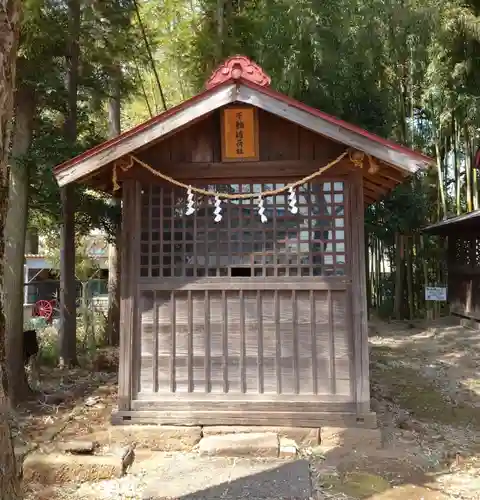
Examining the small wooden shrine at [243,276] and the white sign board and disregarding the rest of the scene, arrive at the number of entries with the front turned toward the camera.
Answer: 2

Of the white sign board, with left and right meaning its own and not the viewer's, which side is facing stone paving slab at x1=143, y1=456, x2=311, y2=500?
front

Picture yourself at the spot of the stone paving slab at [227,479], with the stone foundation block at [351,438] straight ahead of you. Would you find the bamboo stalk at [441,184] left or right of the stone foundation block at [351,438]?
left

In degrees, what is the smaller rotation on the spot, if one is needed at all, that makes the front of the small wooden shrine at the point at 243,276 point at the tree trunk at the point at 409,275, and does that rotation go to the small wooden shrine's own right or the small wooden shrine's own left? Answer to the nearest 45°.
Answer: approximately 135° to the small wooden shrine's own left

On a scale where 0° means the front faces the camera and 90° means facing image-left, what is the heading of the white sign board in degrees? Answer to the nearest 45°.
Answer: approximately 0°

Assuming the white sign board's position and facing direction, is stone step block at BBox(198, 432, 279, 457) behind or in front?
in front

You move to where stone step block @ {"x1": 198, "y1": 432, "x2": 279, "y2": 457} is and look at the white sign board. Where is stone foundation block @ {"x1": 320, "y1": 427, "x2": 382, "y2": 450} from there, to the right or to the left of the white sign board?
right

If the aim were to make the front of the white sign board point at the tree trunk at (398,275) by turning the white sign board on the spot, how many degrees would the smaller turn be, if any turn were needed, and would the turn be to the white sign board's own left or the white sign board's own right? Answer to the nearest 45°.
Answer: approximately 135° to the white sign board's own right

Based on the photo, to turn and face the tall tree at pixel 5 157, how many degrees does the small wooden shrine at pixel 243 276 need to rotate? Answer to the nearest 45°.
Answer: approximately 45° to its right

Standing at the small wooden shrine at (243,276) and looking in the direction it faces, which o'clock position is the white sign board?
The white sign board is roughly at 7 o'clock from the small wooden shrine.

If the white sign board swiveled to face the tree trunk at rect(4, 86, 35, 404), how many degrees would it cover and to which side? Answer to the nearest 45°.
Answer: approximately 45° to its right

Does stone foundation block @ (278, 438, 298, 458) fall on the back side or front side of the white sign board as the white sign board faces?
on the front side
